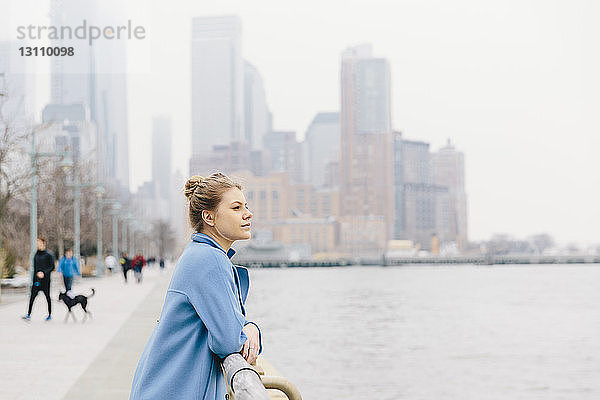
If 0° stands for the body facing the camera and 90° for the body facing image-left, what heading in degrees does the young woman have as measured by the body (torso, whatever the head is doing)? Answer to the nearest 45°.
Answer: approximately 270°

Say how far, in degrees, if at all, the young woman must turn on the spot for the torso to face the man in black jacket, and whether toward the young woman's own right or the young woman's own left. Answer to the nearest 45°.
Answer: approximately 90° to the young woman's own left

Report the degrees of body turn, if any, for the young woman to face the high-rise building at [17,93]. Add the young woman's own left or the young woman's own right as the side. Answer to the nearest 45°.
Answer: approximately 90° to the young woman's own left

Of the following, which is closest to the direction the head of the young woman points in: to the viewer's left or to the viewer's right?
to the viewer's right
